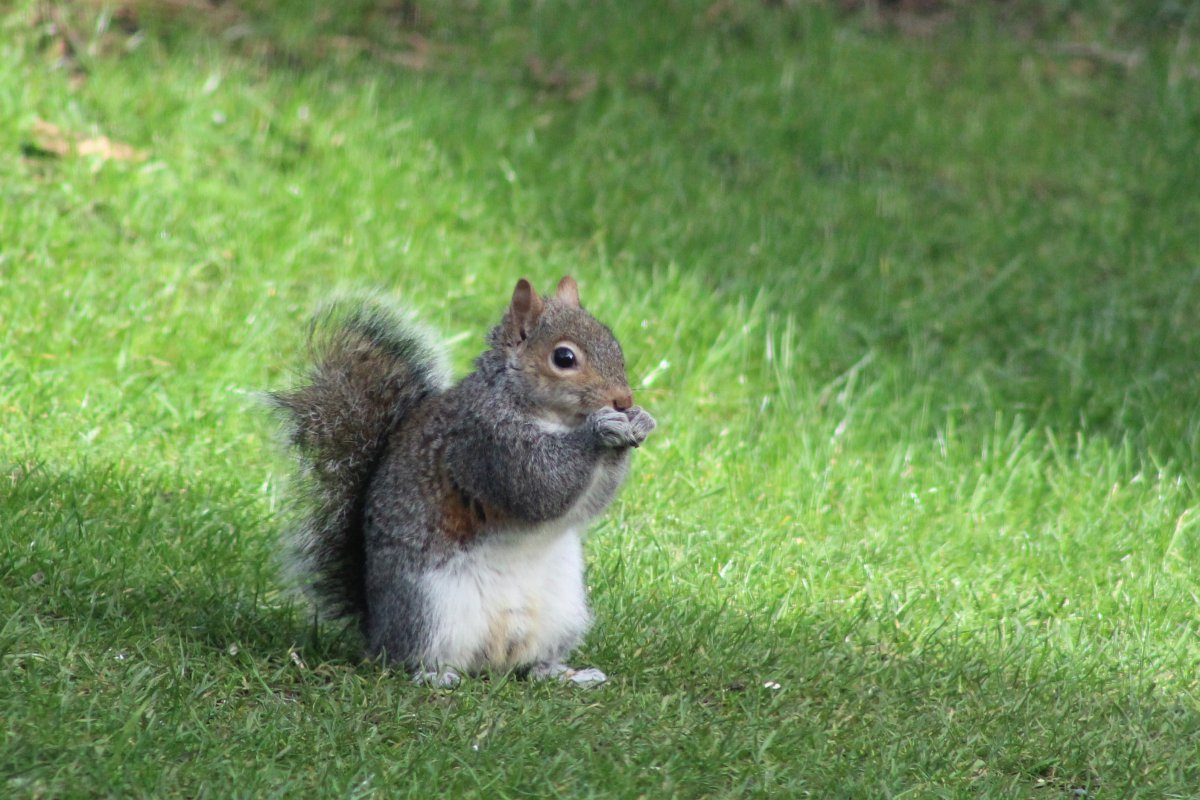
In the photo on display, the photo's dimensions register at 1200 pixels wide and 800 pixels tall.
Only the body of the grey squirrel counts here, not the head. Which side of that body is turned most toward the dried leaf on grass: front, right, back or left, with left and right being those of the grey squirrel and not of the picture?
back

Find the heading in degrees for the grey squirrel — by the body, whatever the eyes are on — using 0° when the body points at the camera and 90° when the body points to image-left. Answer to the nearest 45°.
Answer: approximately 315°
